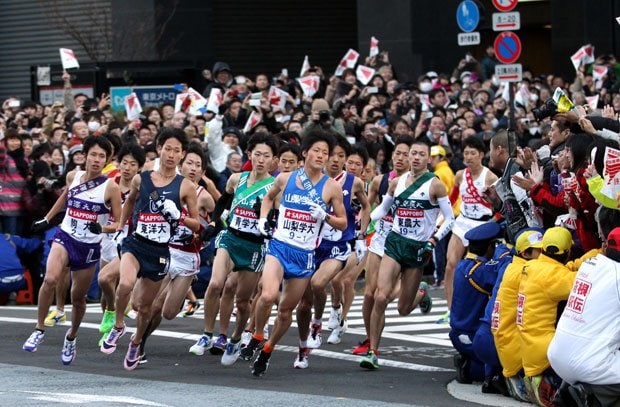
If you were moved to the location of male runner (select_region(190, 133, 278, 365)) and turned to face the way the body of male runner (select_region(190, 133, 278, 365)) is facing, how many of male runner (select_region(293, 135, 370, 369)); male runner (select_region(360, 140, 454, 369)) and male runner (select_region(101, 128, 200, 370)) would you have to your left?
2

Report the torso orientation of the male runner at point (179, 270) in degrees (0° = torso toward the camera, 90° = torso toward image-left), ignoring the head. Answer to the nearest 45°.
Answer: approximately 45°

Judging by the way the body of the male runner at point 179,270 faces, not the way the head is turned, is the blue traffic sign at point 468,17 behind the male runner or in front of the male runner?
behind

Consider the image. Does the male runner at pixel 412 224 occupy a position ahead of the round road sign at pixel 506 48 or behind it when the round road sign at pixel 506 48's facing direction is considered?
ahead

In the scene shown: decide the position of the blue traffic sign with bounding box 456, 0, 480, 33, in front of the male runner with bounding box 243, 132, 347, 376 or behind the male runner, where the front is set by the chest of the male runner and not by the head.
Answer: behind

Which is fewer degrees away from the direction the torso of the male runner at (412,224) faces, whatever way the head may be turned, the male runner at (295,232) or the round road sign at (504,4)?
the male runner

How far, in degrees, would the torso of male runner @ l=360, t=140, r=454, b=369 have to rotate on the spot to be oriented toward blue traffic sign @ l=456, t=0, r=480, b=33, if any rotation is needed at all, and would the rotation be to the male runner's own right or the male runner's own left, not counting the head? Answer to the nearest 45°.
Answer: approximately 135° to the male runner's own right

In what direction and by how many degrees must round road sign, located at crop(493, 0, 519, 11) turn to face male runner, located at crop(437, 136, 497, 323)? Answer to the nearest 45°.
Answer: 0° — it already faces them

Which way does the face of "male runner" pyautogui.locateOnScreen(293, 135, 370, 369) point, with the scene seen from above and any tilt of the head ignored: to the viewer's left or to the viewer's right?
to the viewer's left

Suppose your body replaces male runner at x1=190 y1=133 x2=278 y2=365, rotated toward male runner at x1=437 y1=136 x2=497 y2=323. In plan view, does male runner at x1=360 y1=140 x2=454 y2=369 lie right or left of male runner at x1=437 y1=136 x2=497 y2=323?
right

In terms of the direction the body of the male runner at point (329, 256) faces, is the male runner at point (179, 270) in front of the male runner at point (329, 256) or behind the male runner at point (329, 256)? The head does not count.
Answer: in front

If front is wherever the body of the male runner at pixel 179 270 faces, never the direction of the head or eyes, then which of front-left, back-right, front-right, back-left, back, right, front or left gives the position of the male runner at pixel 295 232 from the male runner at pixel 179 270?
left

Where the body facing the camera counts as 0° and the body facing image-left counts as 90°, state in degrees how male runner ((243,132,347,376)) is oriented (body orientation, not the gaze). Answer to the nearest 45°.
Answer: approximately 0°

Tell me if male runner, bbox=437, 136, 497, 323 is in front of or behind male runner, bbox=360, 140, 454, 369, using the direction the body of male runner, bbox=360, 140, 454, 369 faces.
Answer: behind
